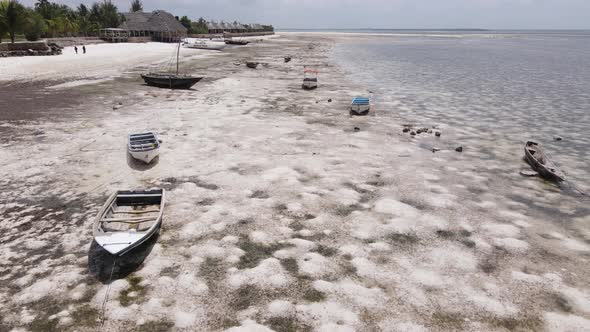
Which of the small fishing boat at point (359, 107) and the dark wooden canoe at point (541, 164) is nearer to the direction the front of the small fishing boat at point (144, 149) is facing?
the dark wooden canoe

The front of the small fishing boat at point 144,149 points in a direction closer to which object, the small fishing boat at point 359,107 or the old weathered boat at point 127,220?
the old weathered boat

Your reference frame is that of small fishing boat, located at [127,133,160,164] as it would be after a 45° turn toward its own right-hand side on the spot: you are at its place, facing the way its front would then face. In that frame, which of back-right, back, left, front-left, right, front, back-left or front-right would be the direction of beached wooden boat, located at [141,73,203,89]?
back-right

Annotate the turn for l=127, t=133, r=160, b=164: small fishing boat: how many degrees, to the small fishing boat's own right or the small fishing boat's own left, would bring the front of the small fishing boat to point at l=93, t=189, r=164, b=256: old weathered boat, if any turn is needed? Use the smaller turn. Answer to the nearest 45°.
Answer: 0° — it already faces it

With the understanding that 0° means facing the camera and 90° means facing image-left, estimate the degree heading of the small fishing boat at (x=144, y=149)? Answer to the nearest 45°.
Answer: approximately 0°
